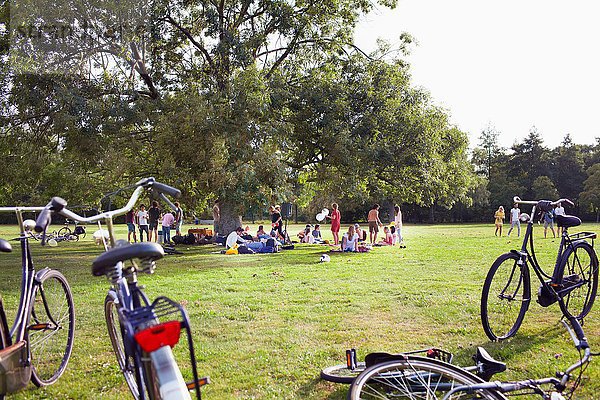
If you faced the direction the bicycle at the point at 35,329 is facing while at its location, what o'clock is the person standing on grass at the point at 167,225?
The person standing on grass is roughly at 11 o'clock from the bicycle.

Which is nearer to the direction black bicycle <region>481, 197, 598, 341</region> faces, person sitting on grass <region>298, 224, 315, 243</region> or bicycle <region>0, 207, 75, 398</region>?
the bicycle

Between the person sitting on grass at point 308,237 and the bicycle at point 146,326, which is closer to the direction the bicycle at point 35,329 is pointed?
the person sitting on grass

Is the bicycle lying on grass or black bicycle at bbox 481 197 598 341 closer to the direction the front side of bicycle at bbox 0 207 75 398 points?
the black bicycle

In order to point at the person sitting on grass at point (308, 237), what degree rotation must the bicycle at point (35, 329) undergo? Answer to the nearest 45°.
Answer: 0° — it already faces them

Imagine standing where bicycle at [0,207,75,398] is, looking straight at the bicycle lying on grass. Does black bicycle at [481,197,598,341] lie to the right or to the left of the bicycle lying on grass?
left

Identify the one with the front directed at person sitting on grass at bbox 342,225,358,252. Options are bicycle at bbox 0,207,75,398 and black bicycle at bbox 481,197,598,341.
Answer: the bicycle

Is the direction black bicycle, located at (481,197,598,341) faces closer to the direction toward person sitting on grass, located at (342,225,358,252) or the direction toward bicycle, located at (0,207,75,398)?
the bicycle
